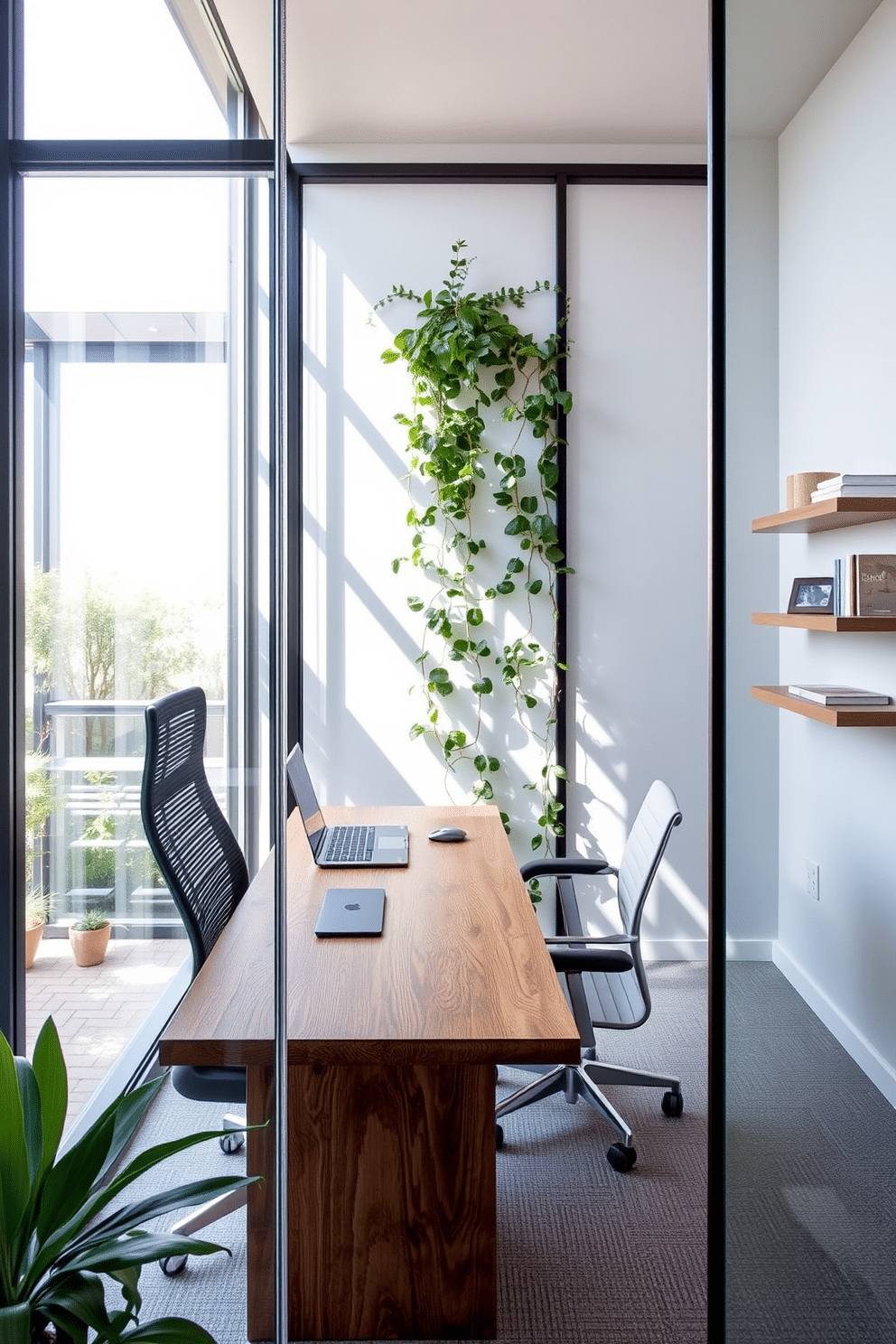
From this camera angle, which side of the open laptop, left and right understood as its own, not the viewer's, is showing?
right

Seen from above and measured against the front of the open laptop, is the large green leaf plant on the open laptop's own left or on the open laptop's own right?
on the open laptop's own right

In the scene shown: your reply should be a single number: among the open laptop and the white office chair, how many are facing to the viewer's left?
1

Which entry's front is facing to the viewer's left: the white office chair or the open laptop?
the white office chair

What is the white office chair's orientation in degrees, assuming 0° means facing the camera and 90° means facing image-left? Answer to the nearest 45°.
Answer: approximately 90°

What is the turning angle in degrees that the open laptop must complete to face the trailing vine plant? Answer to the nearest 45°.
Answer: approximately 45° to its left

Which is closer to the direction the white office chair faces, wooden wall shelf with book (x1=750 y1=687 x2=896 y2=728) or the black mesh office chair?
the black mesh office chair

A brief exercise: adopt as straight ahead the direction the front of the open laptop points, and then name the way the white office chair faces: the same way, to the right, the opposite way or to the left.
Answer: the opposite way
